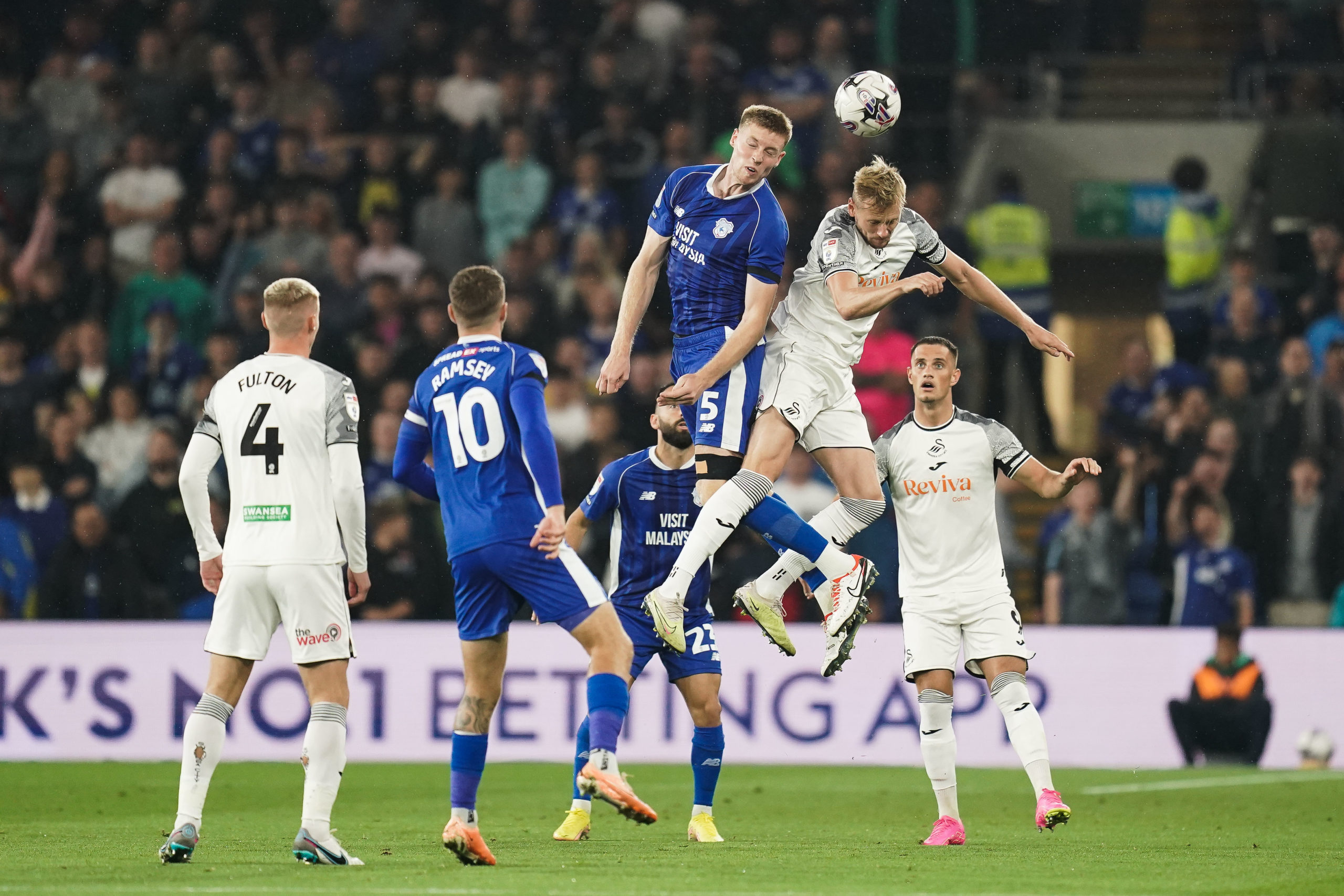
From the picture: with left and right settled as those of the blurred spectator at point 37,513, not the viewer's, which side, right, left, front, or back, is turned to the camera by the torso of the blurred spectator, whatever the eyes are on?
front

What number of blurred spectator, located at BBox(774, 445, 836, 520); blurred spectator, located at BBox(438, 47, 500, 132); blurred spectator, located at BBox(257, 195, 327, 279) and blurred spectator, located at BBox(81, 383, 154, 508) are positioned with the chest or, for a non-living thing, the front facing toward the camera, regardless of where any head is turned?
4

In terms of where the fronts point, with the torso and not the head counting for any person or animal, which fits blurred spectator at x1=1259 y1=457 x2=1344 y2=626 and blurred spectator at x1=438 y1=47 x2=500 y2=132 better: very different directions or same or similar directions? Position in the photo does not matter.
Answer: same or similar directions

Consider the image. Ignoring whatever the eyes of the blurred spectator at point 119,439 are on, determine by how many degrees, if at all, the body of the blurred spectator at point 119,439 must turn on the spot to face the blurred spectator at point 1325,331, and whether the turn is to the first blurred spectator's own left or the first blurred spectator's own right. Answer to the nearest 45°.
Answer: approximately 90° to the first blurred spectator's own left

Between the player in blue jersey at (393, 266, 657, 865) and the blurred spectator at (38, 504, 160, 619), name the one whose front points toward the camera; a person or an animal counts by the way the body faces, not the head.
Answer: the blurred spectator

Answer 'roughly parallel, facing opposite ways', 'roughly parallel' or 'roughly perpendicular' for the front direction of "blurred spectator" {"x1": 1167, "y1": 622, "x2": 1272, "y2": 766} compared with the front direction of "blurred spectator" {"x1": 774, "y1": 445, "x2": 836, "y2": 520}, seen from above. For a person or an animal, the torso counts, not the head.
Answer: roughly parallel

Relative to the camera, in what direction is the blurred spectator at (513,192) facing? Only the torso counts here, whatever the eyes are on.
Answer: toward the camera

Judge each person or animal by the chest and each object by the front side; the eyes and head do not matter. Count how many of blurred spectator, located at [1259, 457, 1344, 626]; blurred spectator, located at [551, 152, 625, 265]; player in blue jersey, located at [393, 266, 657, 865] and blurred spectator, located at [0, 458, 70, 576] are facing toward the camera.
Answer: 3

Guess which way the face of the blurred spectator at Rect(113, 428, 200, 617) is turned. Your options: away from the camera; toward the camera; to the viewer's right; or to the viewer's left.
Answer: toward the camera

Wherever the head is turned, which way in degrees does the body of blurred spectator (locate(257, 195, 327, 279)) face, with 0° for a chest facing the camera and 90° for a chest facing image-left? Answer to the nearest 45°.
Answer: approximately 0°

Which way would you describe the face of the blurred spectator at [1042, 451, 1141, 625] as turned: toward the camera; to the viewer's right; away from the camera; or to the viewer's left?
toward the camera

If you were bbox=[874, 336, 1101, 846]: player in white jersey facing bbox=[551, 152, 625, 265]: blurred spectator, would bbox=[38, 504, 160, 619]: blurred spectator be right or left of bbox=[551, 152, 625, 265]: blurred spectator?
left

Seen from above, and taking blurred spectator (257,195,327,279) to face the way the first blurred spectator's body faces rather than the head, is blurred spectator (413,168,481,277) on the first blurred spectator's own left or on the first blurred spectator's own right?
on the first blurred spectator's own left

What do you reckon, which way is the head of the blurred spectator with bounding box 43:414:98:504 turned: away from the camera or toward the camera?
toward the camera

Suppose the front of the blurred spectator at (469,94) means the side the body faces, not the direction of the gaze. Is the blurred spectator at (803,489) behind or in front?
in front

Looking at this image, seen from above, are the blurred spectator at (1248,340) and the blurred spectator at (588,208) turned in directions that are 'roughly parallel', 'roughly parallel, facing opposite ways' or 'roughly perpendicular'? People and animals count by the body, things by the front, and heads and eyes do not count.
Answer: roughly parallel

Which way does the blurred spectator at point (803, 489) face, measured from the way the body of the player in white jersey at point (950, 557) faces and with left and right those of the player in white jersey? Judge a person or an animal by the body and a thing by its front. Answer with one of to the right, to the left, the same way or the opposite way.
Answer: the same way

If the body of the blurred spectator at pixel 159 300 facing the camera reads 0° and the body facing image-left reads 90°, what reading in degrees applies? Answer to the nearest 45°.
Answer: approximately 0°

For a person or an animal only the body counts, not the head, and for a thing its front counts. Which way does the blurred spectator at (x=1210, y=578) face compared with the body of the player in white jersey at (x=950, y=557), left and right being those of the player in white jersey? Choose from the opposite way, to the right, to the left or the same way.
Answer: the same way
